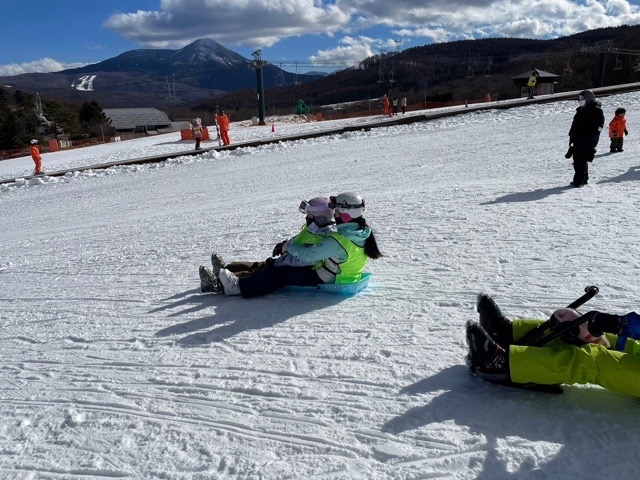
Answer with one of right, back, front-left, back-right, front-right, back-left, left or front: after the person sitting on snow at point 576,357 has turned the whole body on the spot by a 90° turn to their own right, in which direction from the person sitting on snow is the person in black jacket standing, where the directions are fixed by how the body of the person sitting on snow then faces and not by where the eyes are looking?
front

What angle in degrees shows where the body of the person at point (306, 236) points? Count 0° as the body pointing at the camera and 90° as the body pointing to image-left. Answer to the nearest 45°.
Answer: approximately 90°

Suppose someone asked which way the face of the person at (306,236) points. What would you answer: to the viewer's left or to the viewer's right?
to the viewer's left

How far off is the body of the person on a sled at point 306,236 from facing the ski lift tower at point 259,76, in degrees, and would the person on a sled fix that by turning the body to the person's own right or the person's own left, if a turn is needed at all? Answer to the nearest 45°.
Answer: approximately 90° to the person's own right

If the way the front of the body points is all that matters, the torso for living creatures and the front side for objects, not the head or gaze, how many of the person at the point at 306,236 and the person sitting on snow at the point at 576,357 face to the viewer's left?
2

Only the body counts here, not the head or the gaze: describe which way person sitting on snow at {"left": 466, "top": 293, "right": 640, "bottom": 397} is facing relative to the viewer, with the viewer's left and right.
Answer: facing to the left of the viewer

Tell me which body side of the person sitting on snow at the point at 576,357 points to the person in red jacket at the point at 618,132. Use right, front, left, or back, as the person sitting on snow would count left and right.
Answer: right

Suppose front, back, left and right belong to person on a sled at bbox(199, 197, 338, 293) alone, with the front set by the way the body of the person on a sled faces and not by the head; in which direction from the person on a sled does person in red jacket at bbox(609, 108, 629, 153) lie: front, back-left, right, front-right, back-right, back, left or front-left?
back-right
